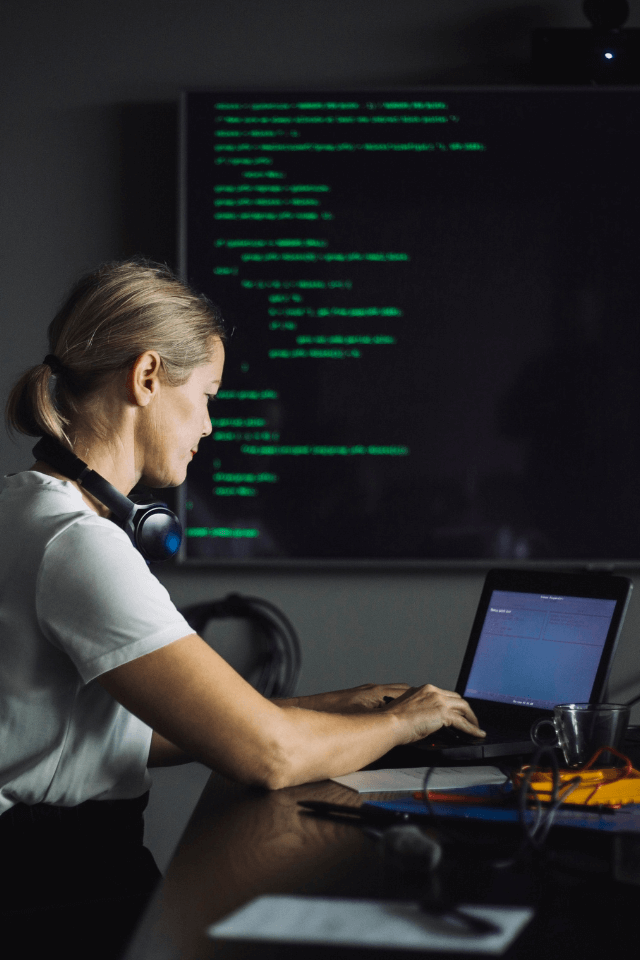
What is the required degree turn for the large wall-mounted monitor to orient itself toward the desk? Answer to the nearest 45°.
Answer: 0° — it already faces it

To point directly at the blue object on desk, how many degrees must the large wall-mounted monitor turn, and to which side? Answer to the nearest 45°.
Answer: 0° — it already faces it

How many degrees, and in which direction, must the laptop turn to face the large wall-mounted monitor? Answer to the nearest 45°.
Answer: approximately 135° to its right

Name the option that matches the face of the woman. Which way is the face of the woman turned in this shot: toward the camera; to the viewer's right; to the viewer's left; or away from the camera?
to the viewer's right

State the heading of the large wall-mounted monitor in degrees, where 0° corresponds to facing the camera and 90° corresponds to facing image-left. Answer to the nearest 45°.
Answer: approximately 0°

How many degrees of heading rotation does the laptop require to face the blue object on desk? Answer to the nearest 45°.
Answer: approximately 45° to its left
